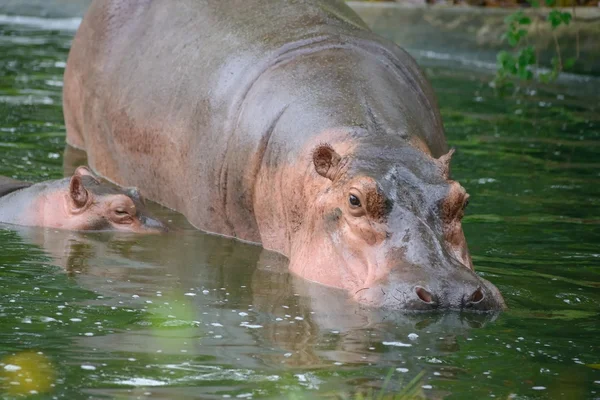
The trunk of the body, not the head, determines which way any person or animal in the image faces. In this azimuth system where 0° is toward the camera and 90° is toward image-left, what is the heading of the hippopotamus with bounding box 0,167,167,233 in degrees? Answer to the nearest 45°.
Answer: approximately 270°

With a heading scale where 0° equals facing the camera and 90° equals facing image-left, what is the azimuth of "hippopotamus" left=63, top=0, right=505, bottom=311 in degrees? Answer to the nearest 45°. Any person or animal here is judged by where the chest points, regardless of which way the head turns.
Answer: approximately 315°
